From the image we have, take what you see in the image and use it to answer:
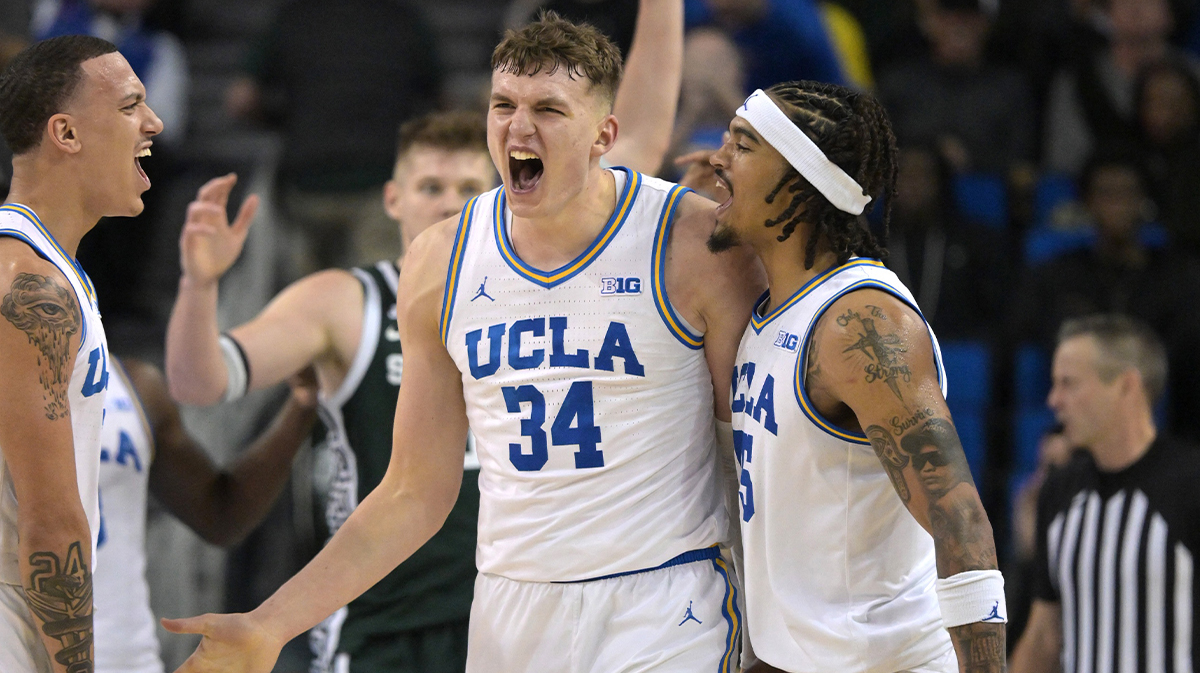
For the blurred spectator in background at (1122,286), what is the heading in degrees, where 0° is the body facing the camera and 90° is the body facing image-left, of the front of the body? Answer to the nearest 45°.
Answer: approximately 0°

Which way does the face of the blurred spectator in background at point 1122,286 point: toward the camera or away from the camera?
toward the camera

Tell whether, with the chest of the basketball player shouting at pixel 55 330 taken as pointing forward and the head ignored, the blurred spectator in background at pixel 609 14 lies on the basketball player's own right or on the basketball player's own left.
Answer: on the basketball player's own left

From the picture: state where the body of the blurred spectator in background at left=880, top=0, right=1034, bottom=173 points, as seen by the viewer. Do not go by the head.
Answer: toward the camera

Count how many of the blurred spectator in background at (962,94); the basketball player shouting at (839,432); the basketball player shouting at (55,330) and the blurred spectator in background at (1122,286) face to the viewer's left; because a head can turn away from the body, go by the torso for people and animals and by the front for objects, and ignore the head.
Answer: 1

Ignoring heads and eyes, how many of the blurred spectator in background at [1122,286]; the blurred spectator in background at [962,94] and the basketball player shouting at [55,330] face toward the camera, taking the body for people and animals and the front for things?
2

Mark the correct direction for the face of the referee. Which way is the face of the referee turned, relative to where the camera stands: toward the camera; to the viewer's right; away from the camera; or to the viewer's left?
to the viewer's left

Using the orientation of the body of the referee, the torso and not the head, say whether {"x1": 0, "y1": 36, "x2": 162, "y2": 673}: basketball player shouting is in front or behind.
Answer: in front

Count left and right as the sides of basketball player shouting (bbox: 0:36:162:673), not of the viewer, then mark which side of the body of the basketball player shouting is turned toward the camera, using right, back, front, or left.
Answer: right

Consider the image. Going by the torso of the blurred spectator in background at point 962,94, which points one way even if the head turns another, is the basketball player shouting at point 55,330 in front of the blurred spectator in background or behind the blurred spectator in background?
in front

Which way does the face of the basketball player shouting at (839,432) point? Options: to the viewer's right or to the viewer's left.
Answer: to the viewer's left

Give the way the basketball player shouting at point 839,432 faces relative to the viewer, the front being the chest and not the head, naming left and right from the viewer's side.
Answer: facing to the left of the viewer

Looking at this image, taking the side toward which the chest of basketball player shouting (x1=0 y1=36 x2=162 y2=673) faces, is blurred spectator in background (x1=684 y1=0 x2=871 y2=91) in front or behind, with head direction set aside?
in front
